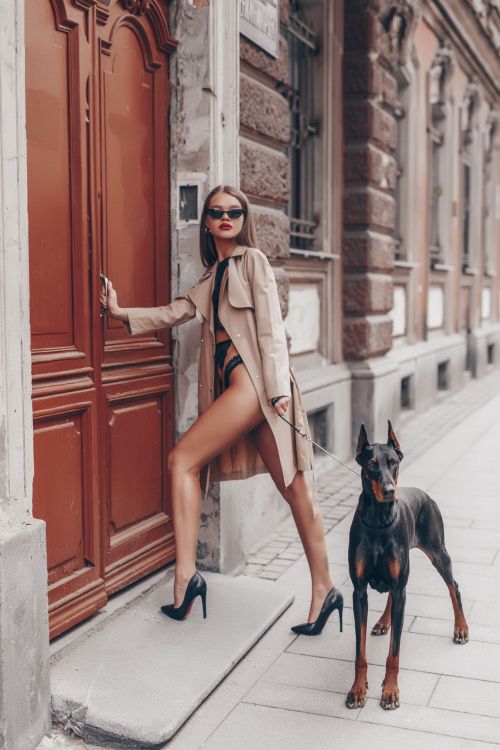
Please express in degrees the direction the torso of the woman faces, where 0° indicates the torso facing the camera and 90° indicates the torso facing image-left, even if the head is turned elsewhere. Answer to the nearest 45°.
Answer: approximately 45°

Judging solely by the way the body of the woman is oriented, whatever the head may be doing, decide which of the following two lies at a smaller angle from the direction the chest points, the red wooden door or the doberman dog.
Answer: the red wooden door

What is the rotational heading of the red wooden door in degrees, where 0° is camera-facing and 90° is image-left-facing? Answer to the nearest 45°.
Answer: approximately 315°

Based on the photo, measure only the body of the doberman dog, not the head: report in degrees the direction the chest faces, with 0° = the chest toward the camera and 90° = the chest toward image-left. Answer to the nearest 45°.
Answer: approximately 45°

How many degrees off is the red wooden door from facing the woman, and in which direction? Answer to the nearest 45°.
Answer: approximately 45° to its left

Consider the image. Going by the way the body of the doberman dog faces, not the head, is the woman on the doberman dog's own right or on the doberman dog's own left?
on the doberman dog's own right

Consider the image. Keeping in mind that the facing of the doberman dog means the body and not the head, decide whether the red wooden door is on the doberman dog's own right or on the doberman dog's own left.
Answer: on the doberman dog's own right
